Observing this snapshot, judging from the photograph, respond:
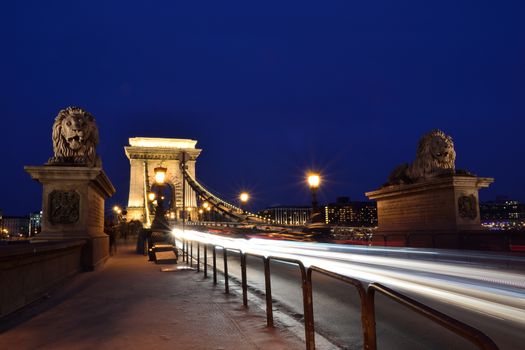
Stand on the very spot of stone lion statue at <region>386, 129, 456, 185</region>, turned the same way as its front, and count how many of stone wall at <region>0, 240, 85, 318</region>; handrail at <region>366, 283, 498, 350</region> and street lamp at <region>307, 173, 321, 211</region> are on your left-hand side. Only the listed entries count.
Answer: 0

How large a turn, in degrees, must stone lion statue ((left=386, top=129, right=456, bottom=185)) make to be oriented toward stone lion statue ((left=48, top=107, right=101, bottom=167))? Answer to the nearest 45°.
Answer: approximately 90° to its right

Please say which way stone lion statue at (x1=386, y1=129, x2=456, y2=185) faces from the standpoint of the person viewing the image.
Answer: facing the viewer and to the right of the viewer

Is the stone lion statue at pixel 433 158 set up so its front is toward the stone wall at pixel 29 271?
no

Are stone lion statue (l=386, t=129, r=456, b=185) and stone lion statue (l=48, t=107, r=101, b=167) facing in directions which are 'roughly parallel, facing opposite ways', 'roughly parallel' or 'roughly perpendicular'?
roughly parallel

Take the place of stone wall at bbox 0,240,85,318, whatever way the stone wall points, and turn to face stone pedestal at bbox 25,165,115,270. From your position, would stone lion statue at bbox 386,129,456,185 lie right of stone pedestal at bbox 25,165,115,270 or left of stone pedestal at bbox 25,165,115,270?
right

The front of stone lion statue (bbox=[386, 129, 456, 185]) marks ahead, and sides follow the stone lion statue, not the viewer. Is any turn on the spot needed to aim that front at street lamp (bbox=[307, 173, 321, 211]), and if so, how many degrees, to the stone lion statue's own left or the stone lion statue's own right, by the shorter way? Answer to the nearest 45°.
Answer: approximately 90° to the stone lion statue's own right

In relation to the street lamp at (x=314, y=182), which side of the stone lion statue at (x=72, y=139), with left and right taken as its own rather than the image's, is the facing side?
left

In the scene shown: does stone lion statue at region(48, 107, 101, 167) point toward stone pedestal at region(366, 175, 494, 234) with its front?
no

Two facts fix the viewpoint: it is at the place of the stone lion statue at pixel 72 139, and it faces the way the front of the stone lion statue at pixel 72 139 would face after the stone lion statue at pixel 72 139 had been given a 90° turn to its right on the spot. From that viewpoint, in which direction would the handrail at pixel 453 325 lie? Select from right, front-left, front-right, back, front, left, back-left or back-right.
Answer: left

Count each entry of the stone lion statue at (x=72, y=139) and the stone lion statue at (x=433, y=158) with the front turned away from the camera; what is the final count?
0

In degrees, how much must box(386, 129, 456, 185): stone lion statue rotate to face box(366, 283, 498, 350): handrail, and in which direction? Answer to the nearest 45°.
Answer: approximately 45° to its right

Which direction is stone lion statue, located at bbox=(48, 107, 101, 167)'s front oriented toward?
toward the camera

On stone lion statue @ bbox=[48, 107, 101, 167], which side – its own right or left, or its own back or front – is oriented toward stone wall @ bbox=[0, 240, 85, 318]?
front
